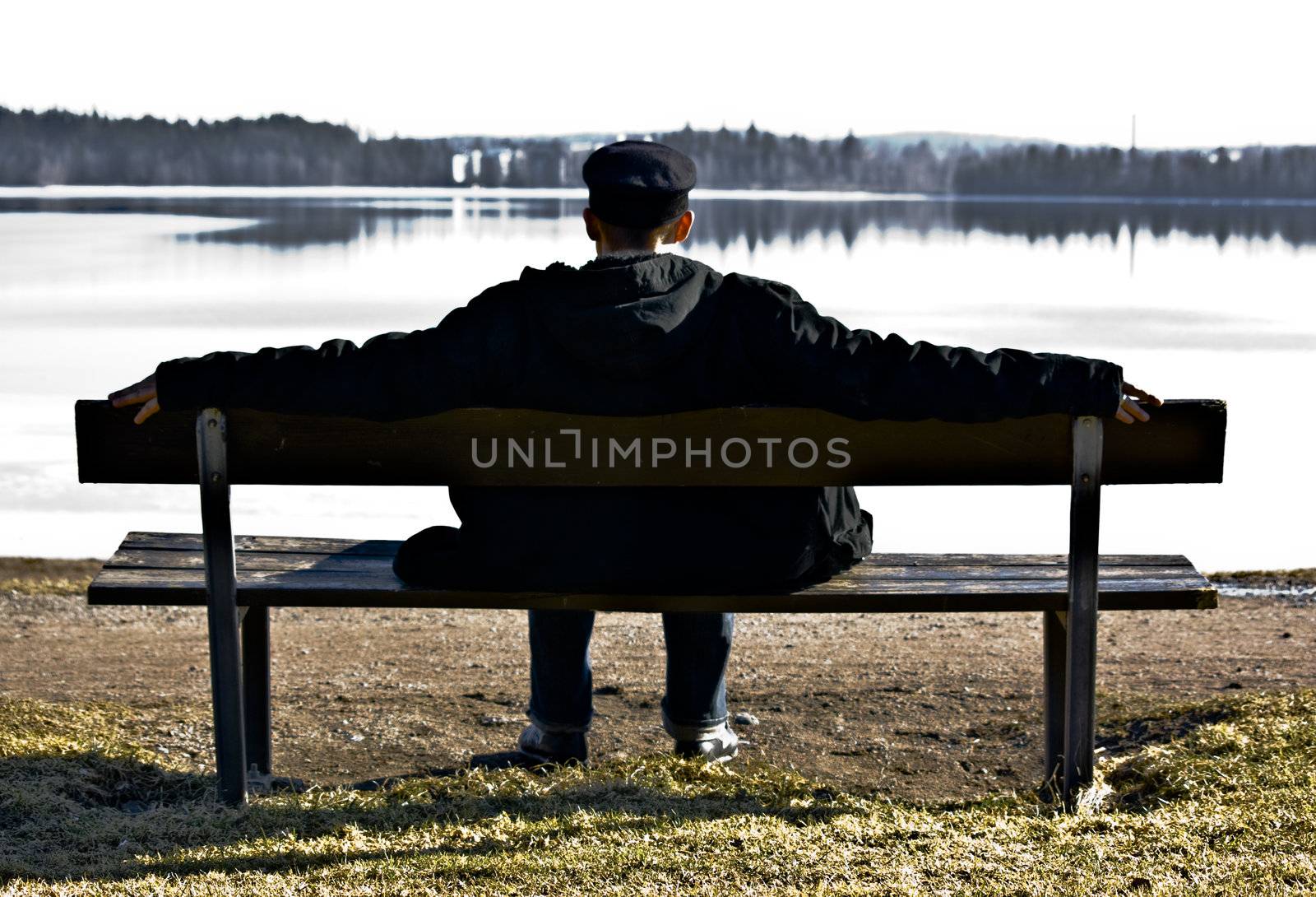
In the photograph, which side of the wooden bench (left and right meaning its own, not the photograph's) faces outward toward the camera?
back

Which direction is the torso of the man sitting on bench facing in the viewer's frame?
away from the camera

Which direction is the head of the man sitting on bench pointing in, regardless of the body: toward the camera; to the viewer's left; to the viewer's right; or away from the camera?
away from the camera
